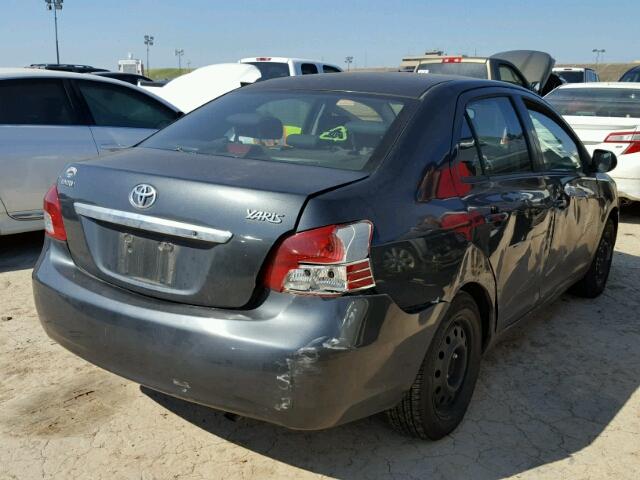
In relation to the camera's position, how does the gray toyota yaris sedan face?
facing away from the viewer and to the right of the viewer

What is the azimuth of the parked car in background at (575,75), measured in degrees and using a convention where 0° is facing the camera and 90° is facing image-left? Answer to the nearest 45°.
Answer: approximately 225°

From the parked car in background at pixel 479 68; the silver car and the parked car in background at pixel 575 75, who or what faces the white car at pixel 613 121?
the silver car

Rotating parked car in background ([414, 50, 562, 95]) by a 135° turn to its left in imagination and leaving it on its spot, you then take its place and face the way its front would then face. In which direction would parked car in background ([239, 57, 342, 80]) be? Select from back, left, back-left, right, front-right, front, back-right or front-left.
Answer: front

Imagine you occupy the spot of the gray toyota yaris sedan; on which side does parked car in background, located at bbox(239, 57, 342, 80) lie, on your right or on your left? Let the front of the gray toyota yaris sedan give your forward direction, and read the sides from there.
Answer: on your left

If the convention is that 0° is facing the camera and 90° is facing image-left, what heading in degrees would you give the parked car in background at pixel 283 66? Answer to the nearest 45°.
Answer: approximately 225°

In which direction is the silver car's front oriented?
to the viewer's right

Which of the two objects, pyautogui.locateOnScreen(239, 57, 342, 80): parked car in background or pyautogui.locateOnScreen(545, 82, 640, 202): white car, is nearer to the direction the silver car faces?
the white car
